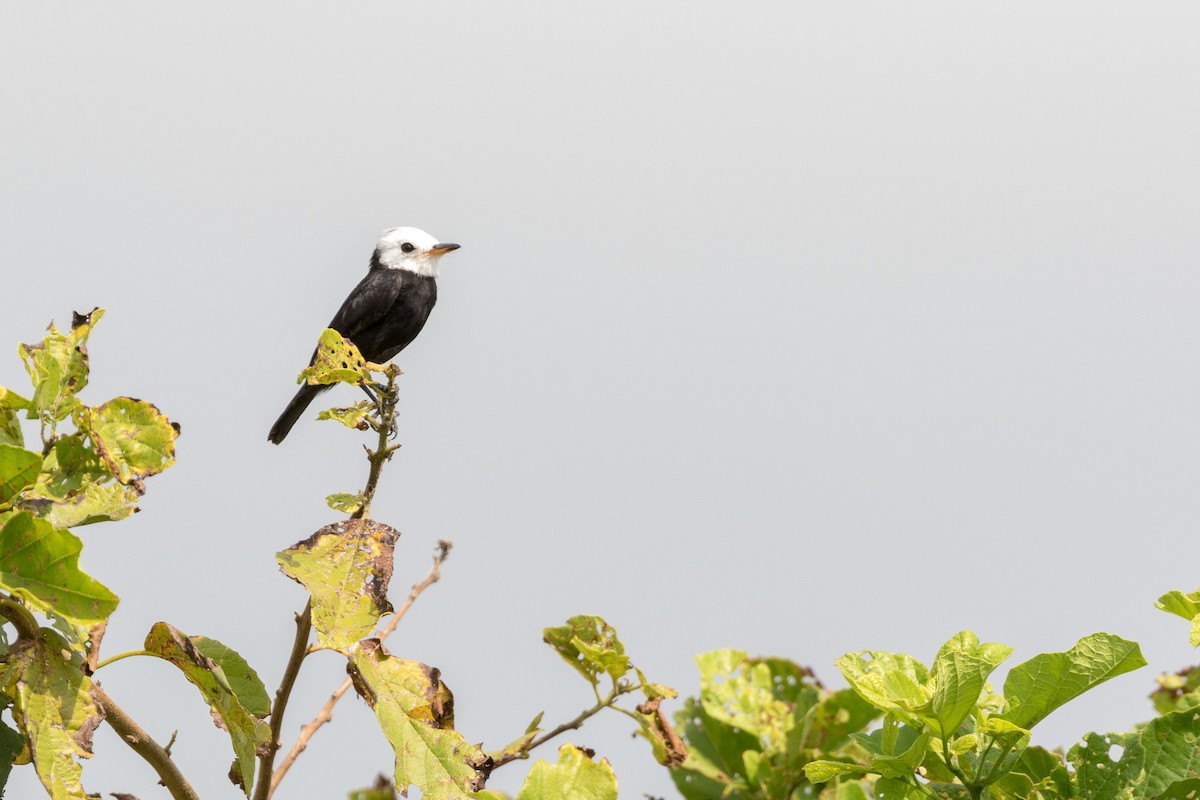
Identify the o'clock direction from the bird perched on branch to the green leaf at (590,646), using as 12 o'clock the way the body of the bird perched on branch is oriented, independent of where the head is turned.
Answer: The green leaf is roughly at 12 o'clock from the bird perched on branch.

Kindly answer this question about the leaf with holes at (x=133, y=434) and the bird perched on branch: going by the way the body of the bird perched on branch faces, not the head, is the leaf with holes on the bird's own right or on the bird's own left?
on the bird's own right

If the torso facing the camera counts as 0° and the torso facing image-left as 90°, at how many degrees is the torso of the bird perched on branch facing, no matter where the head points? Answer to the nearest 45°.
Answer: approximately 270°

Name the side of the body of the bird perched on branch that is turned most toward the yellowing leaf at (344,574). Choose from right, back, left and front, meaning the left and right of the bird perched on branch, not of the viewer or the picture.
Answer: right

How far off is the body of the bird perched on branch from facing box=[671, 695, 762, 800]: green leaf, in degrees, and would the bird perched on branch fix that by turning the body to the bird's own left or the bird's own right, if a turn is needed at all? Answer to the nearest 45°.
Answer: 0° — it already faces it
